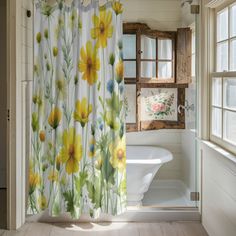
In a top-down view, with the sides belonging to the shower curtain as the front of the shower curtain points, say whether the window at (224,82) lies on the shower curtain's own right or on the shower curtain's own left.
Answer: on the shower curtain's own left

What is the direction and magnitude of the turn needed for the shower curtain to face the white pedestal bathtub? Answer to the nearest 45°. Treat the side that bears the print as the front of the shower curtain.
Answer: approximately 135° to its left

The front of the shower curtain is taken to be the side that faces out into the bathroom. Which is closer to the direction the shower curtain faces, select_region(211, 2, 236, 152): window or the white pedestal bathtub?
the window

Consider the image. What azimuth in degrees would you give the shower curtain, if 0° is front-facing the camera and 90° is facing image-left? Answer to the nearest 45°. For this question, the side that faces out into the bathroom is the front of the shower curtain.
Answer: approximately 0°
